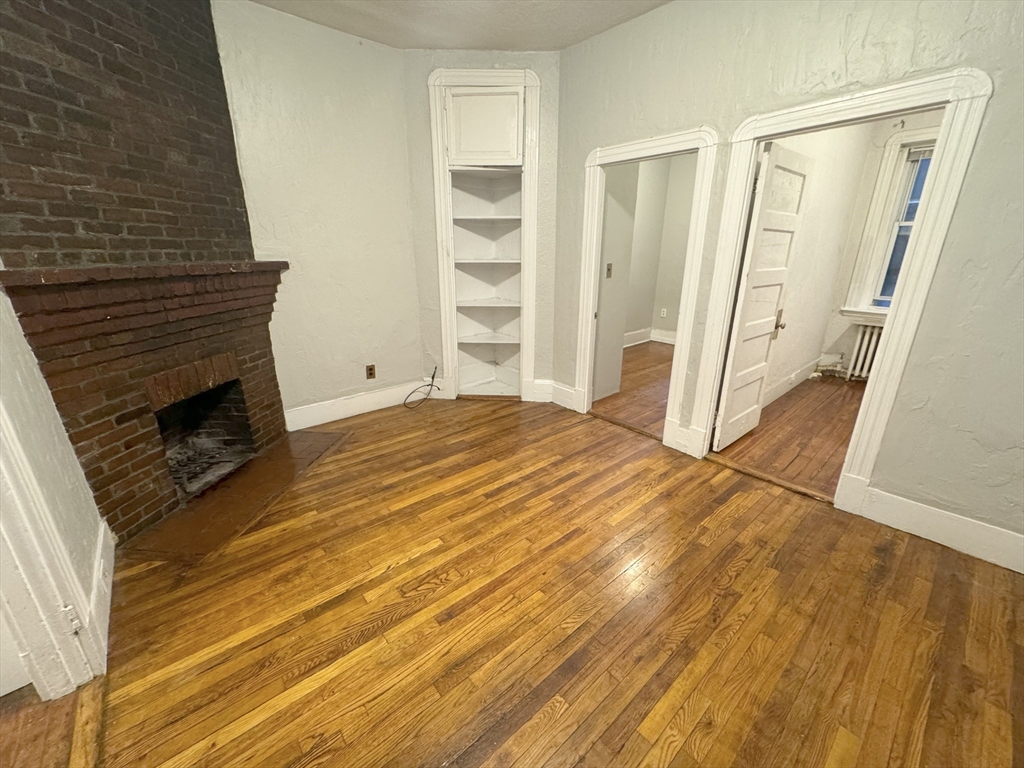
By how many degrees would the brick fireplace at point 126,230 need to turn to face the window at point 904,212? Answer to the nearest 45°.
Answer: approximately 45° to its left

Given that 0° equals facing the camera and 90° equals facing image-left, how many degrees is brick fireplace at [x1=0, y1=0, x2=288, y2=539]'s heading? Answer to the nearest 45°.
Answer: approximately 315°

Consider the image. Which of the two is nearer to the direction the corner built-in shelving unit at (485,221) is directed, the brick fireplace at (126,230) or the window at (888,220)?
the brick fireplace

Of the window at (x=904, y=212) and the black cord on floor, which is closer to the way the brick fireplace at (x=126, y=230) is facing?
the window

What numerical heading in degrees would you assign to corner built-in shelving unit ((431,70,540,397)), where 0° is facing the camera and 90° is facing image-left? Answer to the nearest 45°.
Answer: approximately 0°

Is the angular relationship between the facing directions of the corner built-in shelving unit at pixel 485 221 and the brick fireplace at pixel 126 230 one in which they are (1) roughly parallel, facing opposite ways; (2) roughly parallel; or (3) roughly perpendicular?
roughly perpendicular

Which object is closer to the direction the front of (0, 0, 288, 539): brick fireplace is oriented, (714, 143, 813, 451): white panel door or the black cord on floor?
the white panel door

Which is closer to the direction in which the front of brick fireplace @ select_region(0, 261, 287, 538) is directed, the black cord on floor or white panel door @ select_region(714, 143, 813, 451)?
the white panel door

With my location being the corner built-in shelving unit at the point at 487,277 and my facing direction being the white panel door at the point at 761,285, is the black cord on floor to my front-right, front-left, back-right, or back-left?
back-right
